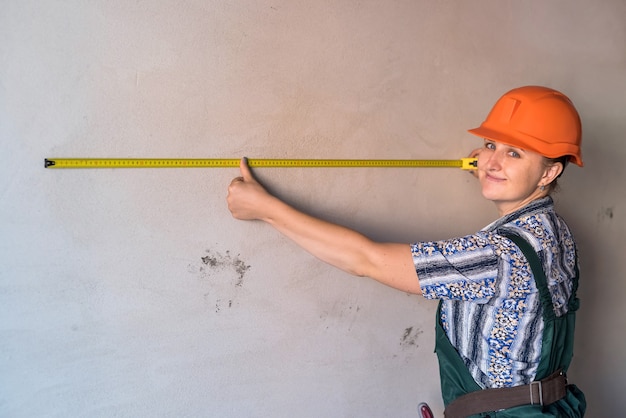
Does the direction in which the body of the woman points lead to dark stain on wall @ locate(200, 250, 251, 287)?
yes

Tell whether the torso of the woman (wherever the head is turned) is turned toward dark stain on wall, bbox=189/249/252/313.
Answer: yes

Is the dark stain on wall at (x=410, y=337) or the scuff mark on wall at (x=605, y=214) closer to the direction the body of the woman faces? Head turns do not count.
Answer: the dark stain on wall

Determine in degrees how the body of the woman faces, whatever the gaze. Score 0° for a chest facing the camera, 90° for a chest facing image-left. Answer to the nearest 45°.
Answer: approximately 90°

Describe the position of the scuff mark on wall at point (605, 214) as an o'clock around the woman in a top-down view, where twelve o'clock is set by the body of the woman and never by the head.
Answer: The scuff mark on wall is roughly at 4 o'clock from the woman.

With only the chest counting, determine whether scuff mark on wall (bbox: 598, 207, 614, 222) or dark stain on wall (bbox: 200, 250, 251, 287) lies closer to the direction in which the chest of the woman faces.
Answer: the dark stain on wall
